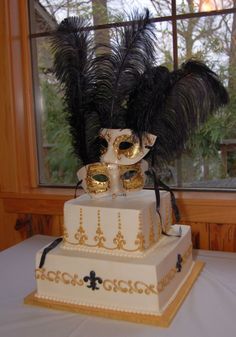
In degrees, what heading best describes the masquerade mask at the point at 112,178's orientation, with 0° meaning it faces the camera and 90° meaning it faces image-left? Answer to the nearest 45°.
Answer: approximately 0°

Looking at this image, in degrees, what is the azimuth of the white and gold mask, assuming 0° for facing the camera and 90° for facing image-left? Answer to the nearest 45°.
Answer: approximately 45°

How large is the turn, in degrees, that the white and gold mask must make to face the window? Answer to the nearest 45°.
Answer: approximately 180°
